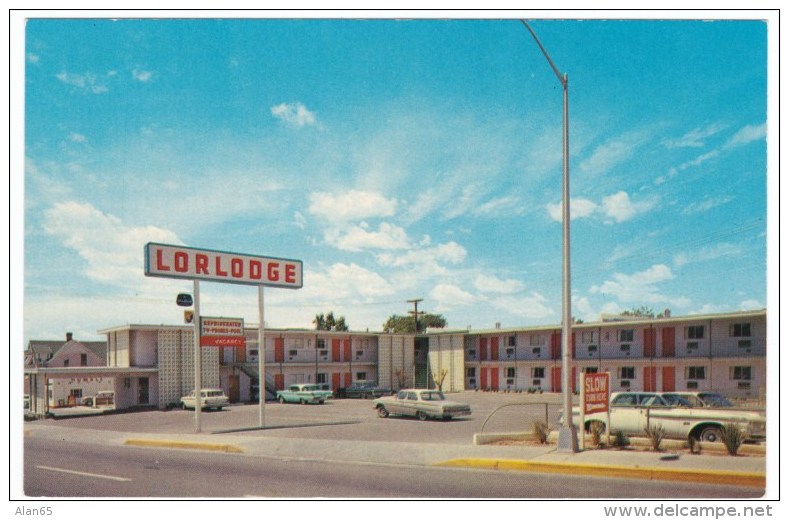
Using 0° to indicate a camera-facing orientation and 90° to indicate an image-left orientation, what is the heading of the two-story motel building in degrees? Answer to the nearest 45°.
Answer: approximately 0°

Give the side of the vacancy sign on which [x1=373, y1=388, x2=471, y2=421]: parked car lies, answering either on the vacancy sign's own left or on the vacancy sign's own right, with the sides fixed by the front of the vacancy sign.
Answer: on the vacancy sign's own left

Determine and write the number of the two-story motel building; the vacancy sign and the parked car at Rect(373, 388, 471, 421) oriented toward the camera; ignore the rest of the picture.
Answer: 2

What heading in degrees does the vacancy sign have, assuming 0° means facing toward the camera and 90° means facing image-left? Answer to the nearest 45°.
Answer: approximately 0°

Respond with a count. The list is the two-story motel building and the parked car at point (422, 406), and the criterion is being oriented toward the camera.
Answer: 1
